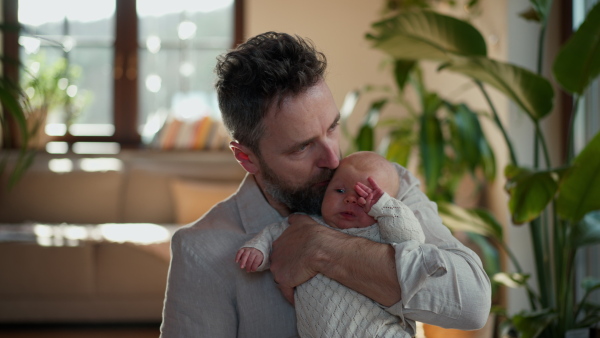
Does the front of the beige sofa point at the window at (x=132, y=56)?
no

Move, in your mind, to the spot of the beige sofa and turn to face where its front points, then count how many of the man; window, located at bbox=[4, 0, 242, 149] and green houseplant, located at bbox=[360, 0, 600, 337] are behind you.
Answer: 1

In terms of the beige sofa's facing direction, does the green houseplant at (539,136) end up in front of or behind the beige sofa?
in front

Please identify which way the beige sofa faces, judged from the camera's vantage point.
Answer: facing the viewer

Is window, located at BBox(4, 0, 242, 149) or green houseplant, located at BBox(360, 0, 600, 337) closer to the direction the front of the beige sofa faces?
the green houseplant

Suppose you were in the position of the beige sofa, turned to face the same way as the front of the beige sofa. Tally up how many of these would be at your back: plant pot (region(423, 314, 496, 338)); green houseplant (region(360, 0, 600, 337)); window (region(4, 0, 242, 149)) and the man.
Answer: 1

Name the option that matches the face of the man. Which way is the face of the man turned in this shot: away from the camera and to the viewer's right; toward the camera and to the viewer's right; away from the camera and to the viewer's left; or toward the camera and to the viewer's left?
toward the camera and to the viewer's right

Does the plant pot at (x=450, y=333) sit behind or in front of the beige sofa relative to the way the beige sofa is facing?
in front

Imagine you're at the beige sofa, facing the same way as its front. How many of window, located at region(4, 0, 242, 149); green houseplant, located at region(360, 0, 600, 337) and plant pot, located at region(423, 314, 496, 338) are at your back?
1

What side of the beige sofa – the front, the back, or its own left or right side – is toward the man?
front

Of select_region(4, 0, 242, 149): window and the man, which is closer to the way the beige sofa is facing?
the man
